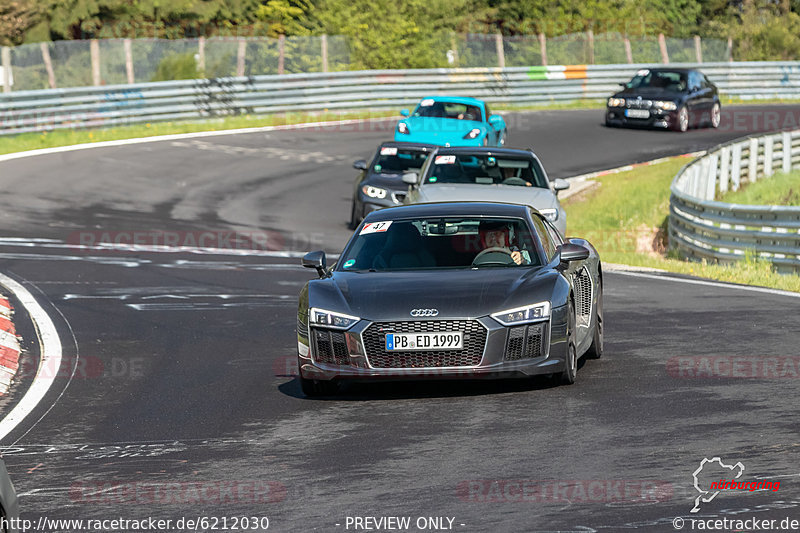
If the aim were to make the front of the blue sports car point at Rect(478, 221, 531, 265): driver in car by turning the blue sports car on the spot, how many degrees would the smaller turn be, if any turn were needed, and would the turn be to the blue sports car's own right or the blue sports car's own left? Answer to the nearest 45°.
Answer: approximately 45° to the blue sports car's own left

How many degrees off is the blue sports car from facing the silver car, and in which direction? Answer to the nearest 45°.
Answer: approximately 45° to its left

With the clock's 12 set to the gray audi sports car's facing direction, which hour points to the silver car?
The silver car is roughly at 6 o'clock from the gray audi sports car.

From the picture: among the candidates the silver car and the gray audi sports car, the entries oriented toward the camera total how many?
2

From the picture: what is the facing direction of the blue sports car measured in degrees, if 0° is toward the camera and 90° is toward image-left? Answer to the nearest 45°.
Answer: approximately 45°

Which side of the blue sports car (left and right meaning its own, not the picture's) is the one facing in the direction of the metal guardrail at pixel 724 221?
front

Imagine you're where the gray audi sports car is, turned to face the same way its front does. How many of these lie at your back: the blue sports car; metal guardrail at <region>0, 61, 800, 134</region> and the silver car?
3

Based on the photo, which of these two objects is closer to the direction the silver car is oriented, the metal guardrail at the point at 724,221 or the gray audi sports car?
the gray audi sports car

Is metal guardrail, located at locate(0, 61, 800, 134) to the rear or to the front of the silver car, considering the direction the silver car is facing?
to the rear
